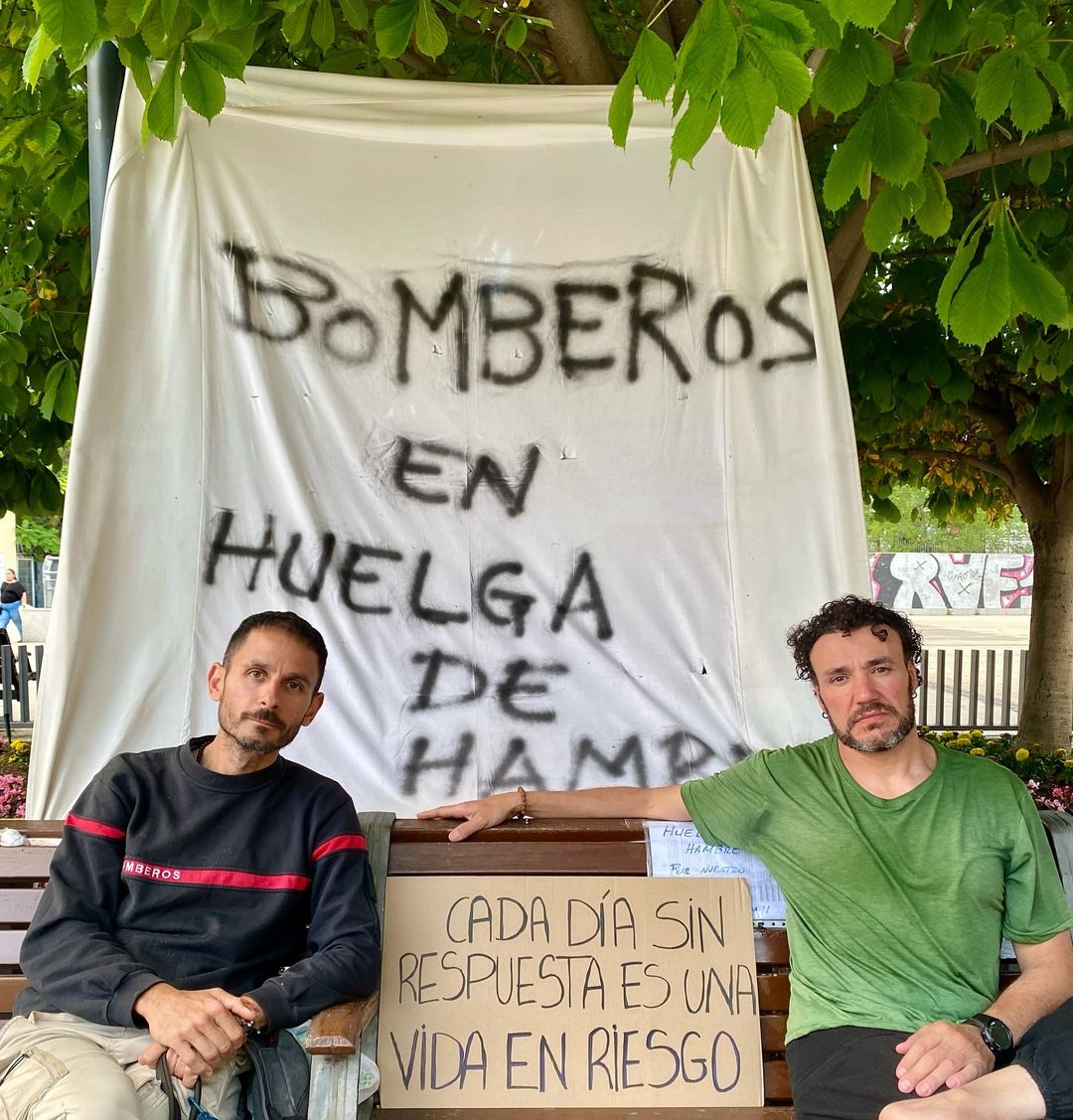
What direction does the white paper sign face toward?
toward the camera

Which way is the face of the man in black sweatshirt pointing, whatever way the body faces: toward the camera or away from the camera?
toward the camera

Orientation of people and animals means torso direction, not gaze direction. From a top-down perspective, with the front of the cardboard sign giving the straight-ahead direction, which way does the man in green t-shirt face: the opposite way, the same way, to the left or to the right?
the same way

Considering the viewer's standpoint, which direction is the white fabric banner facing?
facing the viewer

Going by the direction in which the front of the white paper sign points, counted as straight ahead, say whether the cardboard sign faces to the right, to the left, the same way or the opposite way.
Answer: the same way

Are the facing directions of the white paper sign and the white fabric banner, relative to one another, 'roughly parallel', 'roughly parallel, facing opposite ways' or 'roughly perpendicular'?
roughly parallel

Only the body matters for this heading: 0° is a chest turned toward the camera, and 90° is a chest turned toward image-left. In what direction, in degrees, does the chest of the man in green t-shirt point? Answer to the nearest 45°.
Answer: approximately 0°

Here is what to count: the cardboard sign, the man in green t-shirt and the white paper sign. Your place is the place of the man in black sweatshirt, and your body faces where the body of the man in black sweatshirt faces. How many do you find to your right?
0
